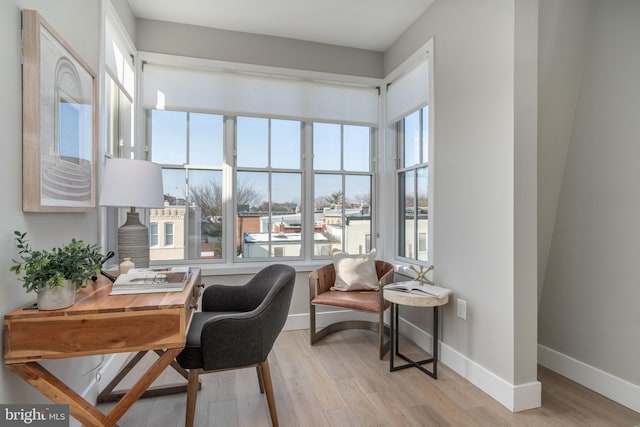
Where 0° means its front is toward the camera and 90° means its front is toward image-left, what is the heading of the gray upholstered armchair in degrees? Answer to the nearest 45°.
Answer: approximately 90°

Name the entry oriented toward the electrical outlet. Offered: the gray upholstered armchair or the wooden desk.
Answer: the wooden desk

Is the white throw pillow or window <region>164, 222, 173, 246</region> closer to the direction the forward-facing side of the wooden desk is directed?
the white throw pillow

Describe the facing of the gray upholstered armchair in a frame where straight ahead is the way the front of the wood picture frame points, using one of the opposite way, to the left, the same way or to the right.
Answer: the opposite way

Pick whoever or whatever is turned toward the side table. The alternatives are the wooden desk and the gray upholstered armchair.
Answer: the wooden desk

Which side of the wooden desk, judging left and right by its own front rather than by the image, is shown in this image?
right

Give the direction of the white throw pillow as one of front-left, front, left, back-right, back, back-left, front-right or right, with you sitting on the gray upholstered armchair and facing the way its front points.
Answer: back-right

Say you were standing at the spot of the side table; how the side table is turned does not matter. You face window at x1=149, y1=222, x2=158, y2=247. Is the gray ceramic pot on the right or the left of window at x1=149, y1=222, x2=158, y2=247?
left

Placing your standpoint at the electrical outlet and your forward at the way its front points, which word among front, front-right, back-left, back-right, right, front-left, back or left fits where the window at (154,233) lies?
front-right

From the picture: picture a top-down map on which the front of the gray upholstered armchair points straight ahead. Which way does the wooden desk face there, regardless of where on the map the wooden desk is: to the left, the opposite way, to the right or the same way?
the opposite way

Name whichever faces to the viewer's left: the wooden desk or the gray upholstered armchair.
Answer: the gray upholstered armchair
